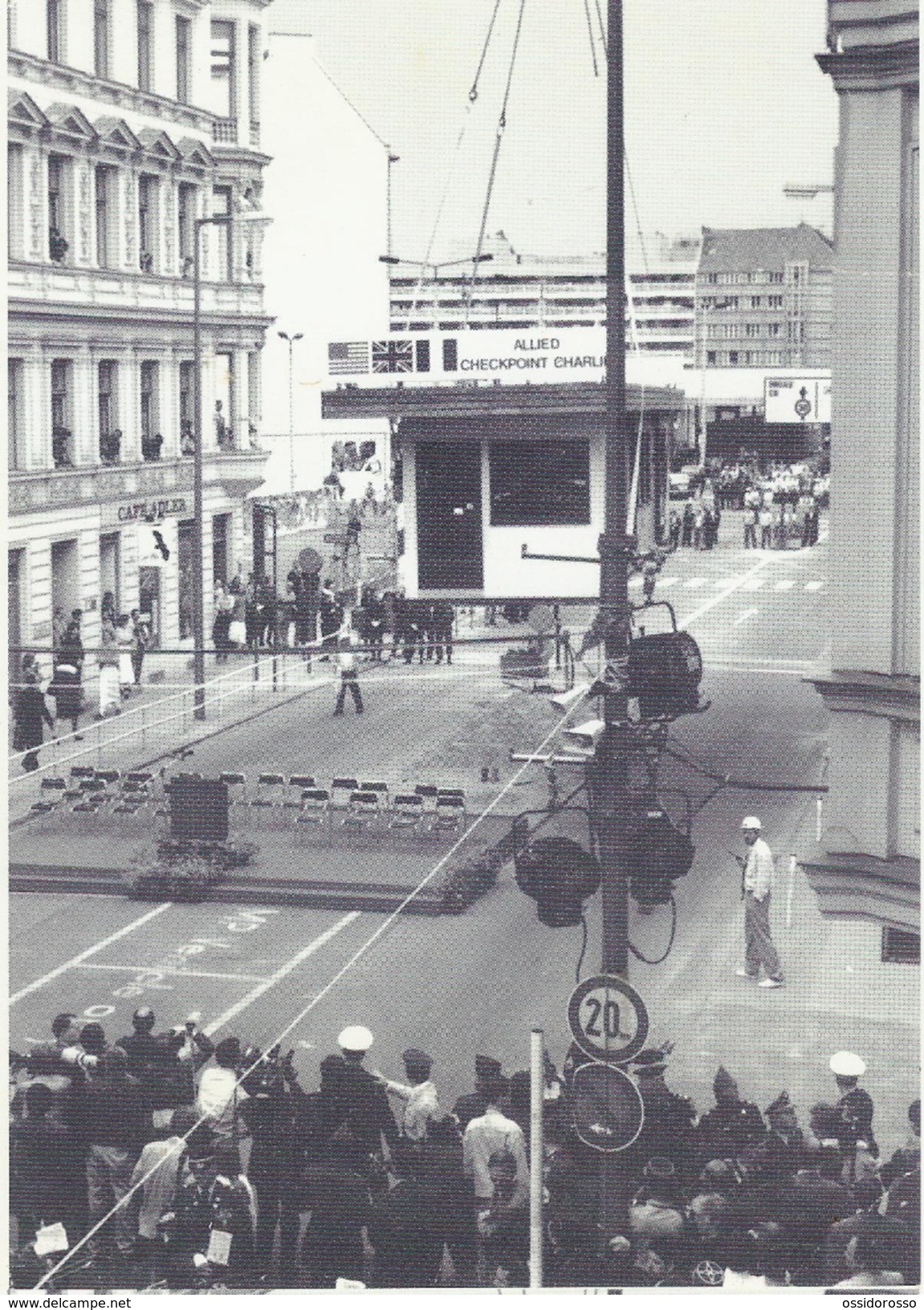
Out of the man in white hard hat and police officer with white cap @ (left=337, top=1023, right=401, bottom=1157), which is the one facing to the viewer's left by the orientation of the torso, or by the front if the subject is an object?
the man in white hard hat

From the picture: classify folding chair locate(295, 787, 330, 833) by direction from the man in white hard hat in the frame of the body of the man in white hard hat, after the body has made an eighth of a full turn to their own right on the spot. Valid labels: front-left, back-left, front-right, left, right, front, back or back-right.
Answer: front

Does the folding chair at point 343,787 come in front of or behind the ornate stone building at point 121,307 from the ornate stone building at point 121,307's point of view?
in front

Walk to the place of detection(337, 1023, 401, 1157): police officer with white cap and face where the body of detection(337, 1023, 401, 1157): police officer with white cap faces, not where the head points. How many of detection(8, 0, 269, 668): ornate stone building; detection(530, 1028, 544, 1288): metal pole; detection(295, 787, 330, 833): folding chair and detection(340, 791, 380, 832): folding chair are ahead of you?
3

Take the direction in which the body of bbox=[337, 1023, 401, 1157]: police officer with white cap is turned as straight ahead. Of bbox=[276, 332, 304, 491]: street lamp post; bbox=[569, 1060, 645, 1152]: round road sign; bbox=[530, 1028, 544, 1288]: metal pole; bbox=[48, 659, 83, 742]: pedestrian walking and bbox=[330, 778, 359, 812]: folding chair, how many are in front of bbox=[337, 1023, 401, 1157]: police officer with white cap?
3

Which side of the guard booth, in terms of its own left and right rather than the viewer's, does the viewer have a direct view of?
front

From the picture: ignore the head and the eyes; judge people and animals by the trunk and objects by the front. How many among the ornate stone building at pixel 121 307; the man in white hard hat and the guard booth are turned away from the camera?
0

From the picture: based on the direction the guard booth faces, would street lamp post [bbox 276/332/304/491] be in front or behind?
behind

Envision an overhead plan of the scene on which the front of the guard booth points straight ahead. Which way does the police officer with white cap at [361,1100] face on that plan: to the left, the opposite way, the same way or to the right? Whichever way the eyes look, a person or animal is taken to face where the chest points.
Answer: the opposite way

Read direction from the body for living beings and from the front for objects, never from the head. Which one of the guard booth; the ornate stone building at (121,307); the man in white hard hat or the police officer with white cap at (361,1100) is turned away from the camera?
the police officer with white cap

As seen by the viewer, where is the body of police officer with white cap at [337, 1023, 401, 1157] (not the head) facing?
away from the camera

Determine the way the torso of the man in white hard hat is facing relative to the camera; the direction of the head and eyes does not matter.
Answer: to the viewer's left

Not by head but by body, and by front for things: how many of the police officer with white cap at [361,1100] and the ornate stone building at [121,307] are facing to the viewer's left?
0

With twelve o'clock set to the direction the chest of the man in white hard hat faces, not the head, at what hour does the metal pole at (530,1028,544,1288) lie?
The metal pole is roughly at 9 o'clock from the man in white hard hat.

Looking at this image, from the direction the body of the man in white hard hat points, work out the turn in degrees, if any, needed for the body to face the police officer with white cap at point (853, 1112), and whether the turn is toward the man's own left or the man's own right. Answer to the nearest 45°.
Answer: approximately 90° to the man's own left

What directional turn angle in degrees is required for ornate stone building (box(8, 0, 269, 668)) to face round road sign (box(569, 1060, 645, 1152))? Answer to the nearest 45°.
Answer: approximately 45° to its right

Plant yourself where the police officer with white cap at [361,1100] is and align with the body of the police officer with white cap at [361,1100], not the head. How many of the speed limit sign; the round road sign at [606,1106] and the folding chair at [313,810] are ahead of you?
1

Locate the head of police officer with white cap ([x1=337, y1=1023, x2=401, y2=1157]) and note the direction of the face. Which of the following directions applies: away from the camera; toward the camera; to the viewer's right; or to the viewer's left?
away from the camera

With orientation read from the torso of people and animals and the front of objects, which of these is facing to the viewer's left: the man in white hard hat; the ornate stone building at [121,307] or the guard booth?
the man in white hard hat

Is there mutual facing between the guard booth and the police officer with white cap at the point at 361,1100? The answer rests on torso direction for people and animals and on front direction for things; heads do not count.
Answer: yes
